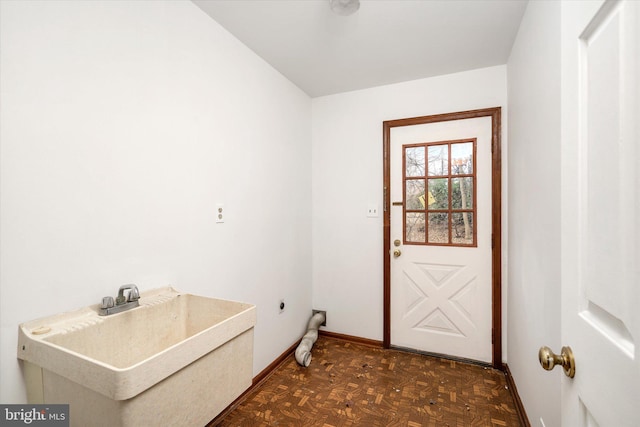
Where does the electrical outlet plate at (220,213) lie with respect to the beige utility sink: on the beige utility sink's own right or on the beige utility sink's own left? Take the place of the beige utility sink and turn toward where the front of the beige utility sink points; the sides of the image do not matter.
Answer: on the beige utility sink's own left

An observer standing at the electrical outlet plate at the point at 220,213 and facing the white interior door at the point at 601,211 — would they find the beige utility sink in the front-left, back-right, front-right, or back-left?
front-right

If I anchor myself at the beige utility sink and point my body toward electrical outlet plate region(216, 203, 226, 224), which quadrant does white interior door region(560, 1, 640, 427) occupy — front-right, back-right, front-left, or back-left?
back-right

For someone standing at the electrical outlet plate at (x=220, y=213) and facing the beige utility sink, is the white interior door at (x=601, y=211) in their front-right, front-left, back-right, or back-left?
front-left

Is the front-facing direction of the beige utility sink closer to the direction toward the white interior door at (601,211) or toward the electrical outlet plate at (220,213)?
the white interior door

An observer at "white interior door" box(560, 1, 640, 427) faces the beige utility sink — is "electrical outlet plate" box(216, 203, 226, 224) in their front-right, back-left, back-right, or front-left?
front-right

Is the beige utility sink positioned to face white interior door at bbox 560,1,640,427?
yes

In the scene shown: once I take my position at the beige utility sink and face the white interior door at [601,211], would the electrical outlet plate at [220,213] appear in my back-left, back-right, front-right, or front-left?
back-left
